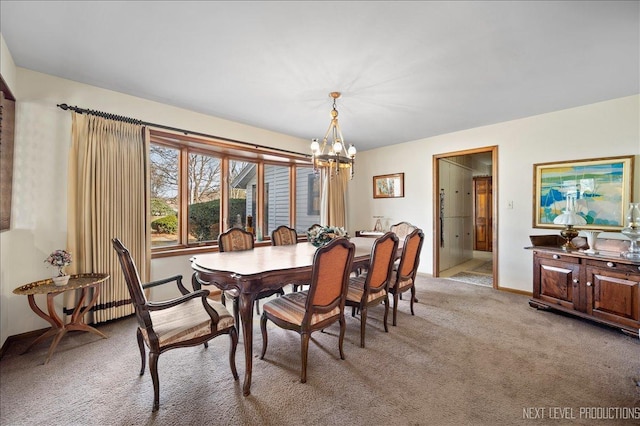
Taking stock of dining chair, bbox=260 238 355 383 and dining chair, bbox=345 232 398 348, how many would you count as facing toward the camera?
0

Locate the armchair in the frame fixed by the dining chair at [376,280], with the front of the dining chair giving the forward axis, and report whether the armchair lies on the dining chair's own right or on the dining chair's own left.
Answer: on the dining chair's own left

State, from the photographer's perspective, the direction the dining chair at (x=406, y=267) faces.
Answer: facing away from the viewer and to the left of the viewer

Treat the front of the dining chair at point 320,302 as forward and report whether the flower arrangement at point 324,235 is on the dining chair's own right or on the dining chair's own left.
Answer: on the dining chair's own right

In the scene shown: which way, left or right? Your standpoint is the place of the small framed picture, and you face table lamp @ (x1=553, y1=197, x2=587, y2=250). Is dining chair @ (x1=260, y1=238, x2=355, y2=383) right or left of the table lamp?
right

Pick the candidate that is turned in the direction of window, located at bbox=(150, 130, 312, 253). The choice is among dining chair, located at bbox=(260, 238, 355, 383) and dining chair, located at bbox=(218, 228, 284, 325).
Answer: dining chair, located at bbox=(260, 238, 355, 383)

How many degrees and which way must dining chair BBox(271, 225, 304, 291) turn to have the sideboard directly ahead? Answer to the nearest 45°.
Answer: approximately 45° to its left

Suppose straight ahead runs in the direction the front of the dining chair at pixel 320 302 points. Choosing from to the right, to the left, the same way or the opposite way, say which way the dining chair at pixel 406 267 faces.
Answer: the same way

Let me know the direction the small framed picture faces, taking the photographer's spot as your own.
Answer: facing the viewer and to the left of the viewer

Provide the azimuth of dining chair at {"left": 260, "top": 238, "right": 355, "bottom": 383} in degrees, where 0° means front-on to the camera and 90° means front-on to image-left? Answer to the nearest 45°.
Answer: approximately 135°

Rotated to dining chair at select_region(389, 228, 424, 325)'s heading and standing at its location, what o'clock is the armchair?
The armchair is roughly at 9 o'clock from the dining chair.

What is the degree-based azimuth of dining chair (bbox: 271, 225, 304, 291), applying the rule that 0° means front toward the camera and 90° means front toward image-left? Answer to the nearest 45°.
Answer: approximately 315°

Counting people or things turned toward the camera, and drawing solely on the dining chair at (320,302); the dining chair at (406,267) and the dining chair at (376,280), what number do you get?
0

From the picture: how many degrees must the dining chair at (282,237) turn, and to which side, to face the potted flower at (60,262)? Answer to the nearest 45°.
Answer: approximately 90° to its right

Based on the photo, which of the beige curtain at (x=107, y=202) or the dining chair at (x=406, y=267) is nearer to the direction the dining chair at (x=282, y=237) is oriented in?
the dining chair

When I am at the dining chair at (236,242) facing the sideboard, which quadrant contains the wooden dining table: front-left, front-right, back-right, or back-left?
front-right

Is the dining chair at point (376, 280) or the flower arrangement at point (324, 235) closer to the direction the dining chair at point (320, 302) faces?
the flower arrangement

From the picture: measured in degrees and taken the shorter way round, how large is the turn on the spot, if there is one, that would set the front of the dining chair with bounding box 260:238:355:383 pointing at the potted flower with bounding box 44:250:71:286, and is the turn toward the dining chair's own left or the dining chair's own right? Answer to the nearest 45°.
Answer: approximately 45° to the dining chair's own left

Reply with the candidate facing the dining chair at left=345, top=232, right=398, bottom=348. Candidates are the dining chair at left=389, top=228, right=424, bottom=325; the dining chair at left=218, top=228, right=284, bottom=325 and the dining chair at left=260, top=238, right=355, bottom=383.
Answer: the dining chair at left=218, top=228, right=284, bottom=325

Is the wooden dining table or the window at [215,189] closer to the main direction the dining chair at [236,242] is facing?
the wooden dining table

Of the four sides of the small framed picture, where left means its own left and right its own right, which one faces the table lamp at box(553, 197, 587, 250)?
left
